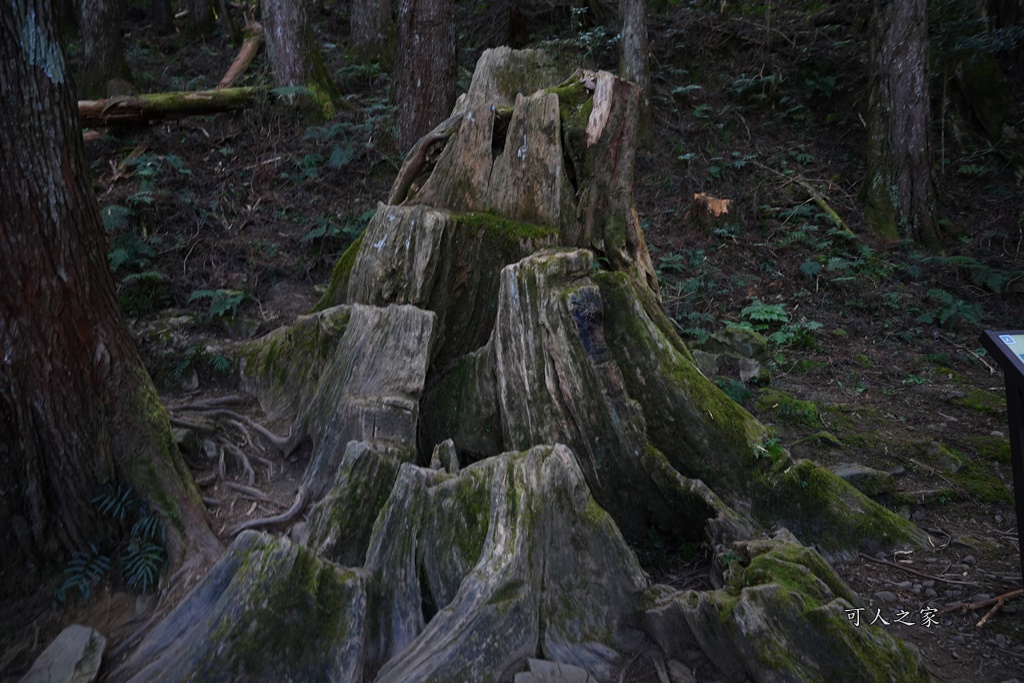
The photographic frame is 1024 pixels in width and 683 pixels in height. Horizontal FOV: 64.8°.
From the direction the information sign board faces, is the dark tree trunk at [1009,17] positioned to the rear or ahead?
to the rear

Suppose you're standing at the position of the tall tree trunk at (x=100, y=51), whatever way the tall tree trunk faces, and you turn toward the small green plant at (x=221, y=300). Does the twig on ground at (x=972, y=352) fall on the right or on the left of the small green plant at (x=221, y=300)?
left

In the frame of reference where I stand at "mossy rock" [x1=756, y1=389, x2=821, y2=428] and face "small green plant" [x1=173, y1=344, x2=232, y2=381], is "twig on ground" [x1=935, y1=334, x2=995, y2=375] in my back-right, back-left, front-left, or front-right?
back-right

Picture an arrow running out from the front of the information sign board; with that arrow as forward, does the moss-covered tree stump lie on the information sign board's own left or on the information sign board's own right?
on the information sign board's own right

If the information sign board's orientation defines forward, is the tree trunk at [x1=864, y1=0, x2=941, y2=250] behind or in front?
behind
